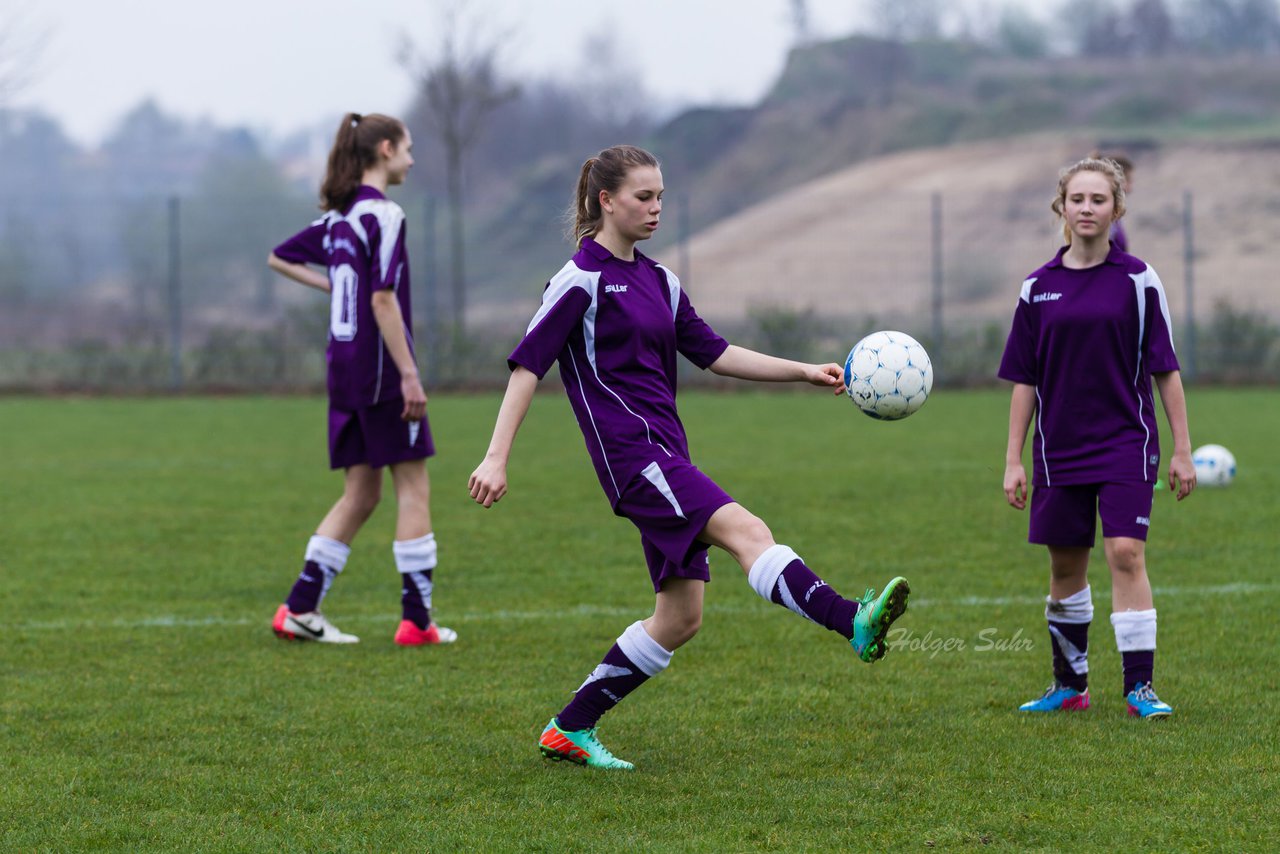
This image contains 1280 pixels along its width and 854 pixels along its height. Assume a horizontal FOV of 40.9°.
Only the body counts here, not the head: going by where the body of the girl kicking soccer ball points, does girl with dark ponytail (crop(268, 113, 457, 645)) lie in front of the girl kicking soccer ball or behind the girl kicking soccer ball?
behind

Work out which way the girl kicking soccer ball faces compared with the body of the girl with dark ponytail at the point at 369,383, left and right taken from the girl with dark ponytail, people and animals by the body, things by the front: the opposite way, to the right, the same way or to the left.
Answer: to the right

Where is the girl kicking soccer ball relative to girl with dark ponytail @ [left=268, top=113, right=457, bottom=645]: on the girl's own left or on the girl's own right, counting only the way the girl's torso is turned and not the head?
on the girl's own right

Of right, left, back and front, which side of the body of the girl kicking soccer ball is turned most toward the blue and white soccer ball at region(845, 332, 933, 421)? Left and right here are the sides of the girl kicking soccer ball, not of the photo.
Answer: left

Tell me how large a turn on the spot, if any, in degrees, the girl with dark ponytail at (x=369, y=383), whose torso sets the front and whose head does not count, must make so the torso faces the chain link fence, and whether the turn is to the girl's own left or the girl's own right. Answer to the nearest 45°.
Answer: approximately 45° to the girl's own left

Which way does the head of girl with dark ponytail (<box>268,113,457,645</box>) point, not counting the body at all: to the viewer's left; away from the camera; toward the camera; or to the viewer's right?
to the viewer's right

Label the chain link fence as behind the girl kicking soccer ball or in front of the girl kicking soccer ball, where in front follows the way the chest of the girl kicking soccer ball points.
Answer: behind

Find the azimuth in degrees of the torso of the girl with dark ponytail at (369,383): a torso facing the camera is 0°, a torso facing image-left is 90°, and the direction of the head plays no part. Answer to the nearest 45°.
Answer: approximately 225°
